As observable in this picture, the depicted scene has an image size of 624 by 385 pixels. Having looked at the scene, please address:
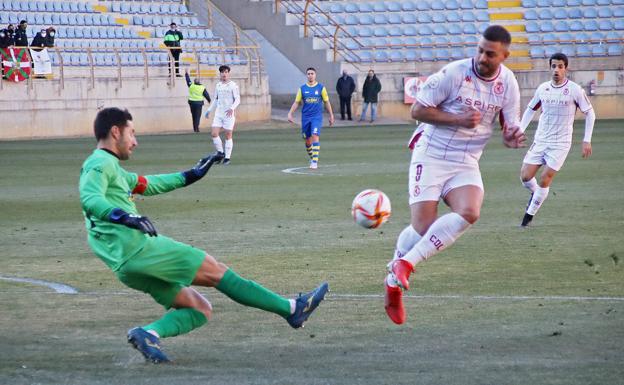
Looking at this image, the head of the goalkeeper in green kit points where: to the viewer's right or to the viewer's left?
to the viewer's right

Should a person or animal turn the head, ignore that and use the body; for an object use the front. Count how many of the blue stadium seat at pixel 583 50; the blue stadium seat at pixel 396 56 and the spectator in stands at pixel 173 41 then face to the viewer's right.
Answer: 0

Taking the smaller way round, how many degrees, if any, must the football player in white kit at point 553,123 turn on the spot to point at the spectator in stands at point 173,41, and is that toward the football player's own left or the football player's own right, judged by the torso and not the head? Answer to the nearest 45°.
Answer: approximately 135° to the football player's own right

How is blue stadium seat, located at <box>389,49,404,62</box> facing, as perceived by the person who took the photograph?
facing the viewer

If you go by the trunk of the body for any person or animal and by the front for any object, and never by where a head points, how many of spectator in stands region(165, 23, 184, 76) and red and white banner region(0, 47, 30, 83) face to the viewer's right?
0

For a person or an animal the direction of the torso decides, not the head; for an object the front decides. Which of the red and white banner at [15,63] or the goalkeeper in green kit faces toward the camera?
the red and white banner

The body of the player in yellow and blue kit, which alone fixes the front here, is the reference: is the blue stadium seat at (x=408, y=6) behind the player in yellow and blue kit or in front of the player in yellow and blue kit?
behind

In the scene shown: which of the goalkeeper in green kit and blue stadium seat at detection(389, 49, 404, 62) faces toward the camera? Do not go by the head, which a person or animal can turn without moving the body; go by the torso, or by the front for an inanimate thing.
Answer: the blue stadium seat

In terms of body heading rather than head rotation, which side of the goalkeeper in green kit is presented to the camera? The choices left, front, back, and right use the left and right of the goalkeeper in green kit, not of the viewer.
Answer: right

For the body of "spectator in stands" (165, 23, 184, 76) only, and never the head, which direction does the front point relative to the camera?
toward the camera

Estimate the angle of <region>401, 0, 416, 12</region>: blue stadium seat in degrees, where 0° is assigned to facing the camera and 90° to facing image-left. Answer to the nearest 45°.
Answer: approximately 0°

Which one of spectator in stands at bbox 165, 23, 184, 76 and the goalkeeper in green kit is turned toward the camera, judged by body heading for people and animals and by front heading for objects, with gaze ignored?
the spectator in stands

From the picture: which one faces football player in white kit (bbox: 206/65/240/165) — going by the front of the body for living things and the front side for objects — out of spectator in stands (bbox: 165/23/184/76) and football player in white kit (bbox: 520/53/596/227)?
the spectator in stands
